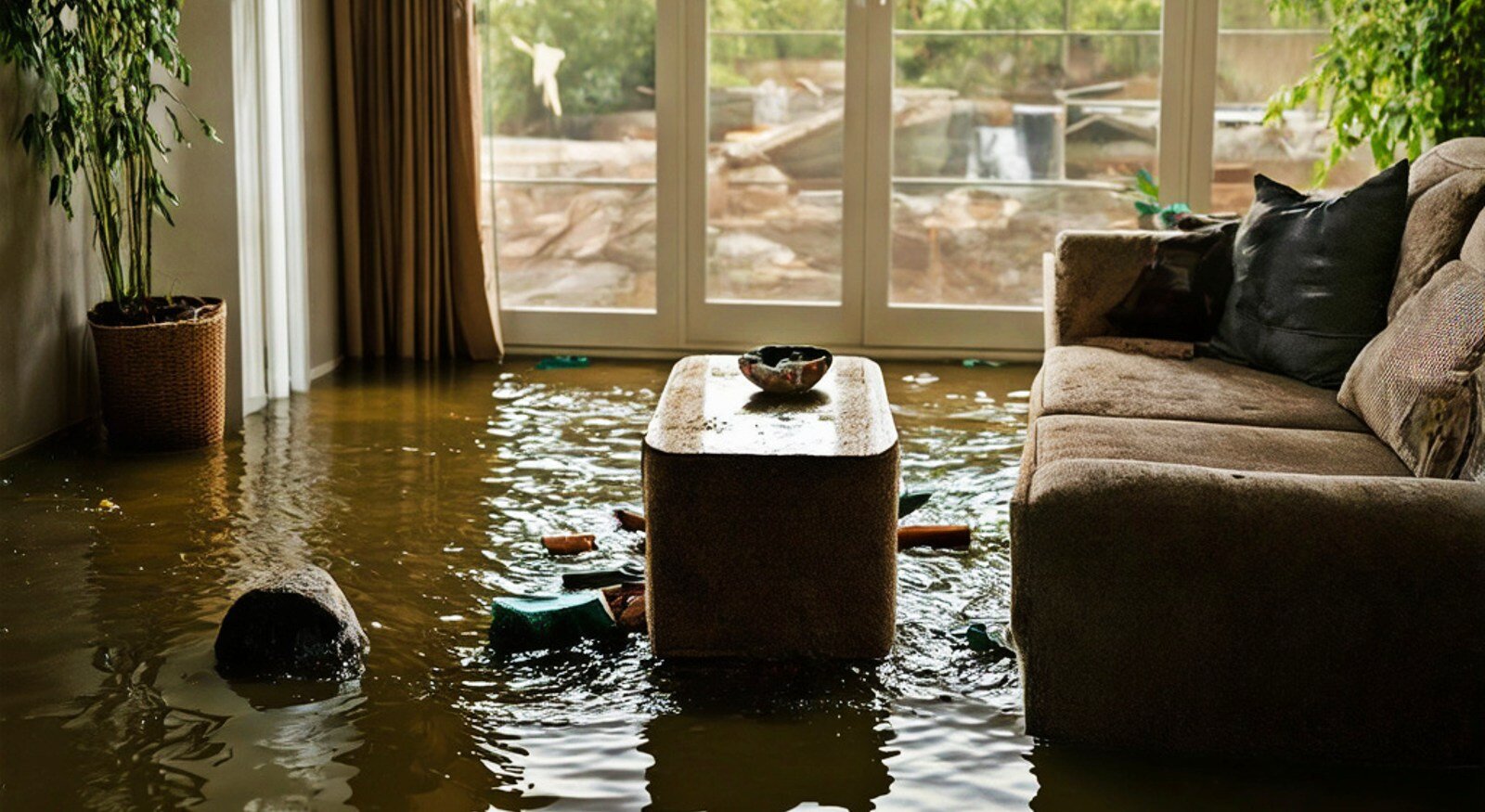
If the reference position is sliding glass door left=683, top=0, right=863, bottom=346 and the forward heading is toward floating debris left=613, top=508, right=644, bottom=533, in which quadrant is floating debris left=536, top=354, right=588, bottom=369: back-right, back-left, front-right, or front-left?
front-right

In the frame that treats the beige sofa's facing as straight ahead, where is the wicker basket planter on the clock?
The wicker basket planter is roughly at 1 o'clock from the beige sofa.

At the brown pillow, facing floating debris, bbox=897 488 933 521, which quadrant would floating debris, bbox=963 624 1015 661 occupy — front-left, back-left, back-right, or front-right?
front-left

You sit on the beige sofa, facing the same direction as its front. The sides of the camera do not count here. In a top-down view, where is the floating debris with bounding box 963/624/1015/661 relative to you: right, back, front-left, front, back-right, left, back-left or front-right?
front-left

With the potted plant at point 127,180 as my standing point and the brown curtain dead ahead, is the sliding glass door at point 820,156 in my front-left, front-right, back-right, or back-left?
front-right

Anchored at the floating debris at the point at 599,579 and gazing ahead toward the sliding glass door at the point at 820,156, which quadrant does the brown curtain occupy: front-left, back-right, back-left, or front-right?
front-left

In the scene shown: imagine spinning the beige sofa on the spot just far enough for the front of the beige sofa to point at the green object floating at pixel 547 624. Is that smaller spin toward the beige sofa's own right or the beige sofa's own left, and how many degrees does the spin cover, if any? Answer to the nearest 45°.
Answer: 0° — it already faces it

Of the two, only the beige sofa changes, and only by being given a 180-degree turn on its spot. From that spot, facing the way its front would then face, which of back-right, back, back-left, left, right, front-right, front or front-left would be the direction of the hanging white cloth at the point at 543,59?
back-left

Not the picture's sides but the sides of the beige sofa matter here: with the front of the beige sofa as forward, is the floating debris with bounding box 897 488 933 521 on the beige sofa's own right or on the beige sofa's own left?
on the beige sofa's own right

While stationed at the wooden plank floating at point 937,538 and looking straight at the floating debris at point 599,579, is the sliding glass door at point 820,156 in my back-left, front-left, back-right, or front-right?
back-right

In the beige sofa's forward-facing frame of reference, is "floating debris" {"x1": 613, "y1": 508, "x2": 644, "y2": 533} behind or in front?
in front

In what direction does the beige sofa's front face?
to the viewer's left

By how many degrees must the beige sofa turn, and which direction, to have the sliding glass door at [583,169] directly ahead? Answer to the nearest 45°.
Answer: approximately 45° to its right

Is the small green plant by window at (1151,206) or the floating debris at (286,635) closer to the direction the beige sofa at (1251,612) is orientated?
the floating debris

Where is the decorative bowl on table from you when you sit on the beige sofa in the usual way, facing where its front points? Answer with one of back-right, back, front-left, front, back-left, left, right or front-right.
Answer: front-right

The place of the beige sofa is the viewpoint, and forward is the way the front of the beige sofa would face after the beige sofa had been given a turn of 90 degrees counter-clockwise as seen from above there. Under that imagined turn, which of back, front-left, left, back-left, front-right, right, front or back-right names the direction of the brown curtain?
back-right
